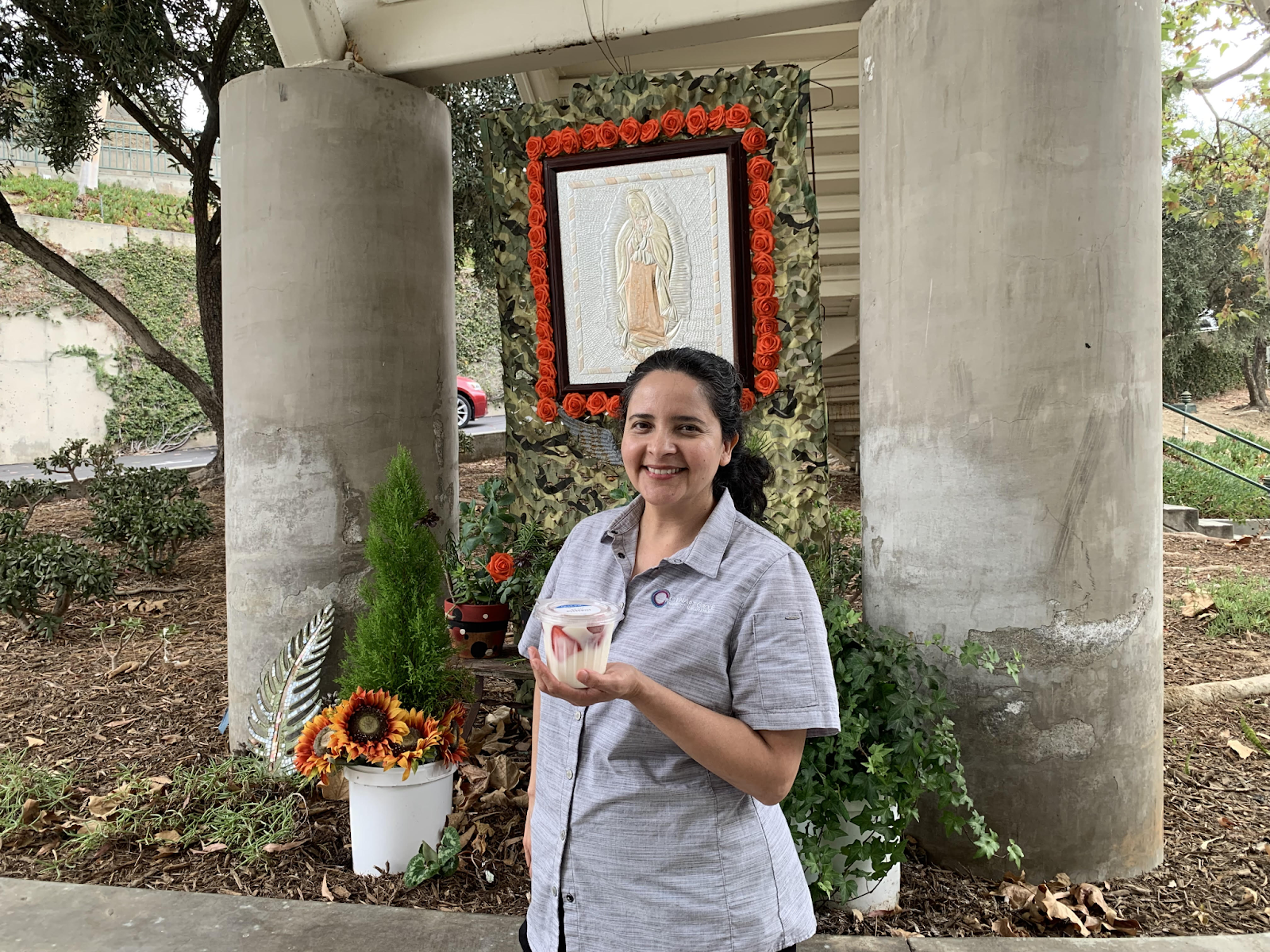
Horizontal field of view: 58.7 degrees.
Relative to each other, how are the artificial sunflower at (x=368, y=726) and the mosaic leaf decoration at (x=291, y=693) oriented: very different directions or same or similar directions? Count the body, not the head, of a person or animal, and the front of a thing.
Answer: same or similar directions

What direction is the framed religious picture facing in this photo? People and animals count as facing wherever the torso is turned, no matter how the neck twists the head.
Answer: toward the camera

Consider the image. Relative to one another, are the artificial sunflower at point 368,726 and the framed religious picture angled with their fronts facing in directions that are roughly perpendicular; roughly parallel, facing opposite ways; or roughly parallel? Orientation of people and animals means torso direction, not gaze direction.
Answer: roughly parallel

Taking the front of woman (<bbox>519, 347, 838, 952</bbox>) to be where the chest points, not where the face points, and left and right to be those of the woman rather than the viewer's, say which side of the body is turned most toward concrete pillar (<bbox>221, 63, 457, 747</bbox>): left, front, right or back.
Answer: right

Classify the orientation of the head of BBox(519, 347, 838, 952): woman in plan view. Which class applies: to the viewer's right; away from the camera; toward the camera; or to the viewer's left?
toward the camera

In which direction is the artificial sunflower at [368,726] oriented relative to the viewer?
toward the camera

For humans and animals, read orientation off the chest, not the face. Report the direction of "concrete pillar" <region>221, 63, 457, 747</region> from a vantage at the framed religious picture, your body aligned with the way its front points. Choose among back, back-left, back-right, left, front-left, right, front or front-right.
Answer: right

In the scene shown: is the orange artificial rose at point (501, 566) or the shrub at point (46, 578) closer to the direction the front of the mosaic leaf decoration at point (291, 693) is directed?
the orange artificial rose

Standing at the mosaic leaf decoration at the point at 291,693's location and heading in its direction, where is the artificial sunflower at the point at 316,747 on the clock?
The artificial sunflower is roughly at 12 o'clock from the mosaic leaf decoration.

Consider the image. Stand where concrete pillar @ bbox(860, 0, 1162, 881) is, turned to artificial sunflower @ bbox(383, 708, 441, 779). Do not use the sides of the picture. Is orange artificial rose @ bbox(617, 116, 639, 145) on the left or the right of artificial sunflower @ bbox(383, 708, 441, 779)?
right

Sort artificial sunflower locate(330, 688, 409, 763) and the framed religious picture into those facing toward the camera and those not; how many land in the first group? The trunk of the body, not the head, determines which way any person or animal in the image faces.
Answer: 2

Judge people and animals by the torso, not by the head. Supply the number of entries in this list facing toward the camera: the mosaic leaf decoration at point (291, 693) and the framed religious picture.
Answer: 2

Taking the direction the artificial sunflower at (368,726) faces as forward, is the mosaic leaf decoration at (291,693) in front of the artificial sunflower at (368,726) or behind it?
behind

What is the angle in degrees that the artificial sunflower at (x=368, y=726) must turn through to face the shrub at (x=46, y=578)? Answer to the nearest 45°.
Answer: approximately 135° to its right

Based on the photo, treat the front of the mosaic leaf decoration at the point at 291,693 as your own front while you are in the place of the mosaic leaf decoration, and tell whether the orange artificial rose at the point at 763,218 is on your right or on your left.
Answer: on your left

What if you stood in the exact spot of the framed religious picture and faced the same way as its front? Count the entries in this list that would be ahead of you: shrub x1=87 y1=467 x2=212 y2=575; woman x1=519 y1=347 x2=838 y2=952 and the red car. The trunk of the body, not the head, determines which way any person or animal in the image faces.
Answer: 1
